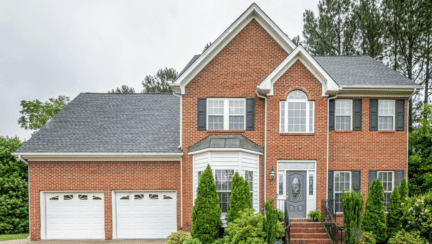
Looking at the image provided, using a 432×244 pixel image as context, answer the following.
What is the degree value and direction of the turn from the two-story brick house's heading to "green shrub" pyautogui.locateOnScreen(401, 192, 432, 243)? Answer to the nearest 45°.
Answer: approximately 90° to its left

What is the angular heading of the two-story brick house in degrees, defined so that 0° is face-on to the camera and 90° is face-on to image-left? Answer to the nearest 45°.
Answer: approximately 0°

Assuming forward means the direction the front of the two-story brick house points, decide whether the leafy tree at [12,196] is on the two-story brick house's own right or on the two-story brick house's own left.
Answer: on the two-story brick house's own right

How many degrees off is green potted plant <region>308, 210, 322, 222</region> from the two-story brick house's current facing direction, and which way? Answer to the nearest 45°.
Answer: approximately 90° to its left

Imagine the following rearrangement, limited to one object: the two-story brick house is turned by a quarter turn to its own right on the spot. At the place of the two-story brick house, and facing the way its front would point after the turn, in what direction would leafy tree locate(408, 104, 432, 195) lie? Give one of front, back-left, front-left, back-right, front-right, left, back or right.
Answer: back
